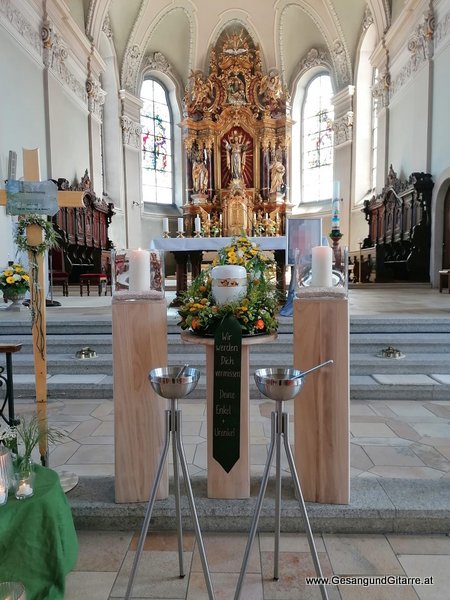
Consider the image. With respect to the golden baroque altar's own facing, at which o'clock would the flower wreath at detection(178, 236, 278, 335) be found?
The flower wreath is roughly at 12 o'clock from the golden baroque altar.

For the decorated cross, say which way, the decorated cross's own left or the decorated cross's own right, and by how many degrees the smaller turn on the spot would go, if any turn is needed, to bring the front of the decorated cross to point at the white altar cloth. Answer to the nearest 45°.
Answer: approximately 135° to the decorated cross's own left

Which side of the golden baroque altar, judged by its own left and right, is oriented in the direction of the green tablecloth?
front

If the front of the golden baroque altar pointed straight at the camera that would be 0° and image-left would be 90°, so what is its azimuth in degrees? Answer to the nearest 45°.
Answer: approximately 0°

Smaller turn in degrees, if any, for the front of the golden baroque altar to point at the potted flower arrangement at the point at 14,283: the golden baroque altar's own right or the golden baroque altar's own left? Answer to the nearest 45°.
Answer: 0° — it already faces it

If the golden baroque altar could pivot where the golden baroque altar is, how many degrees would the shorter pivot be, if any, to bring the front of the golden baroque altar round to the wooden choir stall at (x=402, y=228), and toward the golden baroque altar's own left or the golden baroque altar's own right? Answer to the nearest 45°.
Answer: approximately 45° to the golden baroque altar's own left

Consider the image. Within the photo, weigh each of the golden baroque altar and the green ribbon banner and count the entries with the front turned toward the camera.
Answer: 2

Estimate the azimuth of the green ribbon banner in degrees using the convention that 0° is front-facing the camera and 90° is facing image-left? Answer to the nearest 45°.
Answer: approximately 0°

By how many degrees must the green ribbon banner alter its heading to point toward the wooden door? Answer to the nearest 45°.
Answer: approximately 135° to its left
